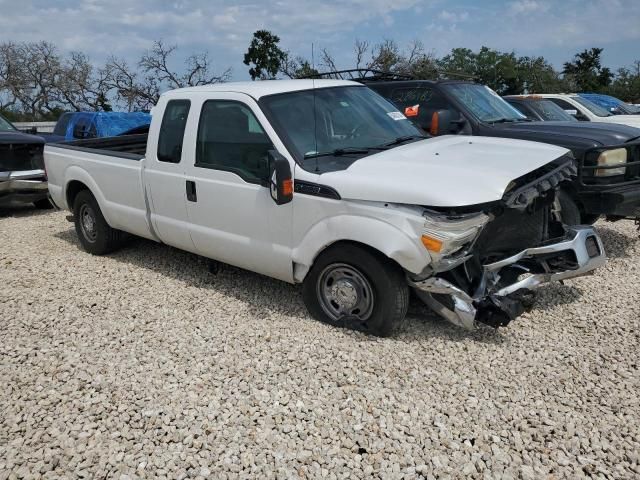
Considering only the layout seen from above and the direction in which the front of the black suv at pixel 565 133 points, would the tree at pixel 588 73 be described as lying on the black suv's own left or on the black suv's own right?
on the black suv's own left

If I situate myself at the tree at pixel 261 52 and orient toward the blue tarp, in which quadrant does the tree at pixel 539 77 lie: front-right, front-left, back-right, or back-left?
back-left

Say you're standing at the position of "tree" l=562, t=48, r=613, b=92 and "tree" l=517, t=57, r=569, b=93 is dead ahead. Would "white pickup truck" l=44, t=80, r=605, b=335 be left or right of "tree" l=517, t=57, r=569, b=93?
left

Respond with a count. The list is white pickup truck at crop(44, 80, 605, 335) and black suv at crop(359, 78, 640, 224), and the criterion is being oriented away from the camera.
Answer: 0

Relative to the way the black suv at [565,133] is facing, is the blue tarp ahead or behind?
behind

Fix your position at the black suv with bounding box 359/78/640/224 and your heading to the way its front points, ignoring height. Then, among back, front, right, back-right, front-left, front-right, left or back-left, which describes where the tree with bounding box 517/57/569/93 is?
back-left

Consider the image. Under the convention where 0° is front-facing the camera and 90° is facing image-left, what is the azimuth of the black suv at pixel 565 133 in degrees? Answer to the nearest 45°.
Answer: approximately 315°

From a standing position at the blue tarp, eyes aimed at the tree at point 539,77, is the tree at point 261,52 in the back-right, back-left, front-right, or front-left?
front-left

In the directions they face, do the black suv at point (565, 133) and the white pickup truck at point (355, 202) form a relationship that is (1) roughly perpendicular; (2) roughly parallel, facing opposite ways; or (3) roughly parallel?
roughly parallel

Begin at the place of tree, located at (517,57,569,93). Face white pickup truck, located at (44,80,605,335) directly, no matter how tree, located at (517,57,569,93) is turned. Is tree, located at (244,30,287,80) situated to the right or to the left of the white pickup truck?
right

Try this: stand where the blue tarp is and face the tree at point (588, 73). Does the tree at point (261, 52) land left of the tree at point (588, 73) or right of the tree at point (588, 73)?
left

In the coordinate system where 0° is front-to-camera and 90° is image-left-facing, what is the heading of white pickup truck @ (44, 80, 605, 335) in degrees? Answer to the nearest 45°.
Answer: approximately 315°

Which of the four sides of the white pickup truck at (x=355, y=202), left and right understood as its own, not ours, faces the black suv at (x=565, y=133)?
left
